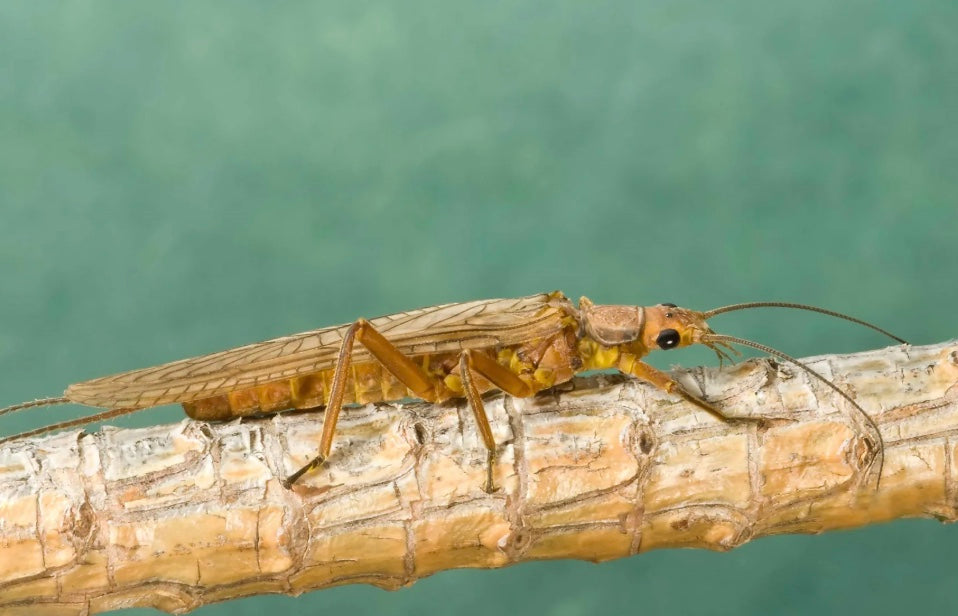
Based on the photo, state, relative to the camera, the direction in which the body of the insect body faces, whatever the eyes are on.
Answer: to the viewer's right
